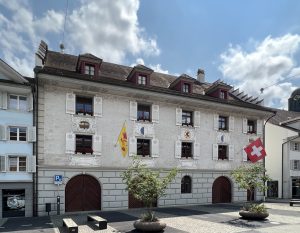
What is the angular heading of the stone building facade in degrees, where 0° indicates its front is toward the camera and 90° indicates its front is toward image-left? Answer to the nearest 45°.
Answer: approximately 315°

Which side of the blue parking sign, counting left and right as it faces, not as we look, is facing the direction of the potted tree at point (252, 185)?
left

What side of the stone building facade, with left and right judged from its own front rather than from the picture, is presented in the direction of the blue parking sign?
right

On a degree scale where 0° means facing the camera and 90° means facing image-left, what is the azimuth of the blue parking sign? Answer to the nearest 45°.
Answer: approximately 0°
